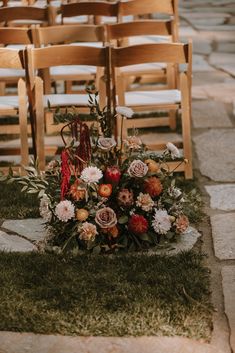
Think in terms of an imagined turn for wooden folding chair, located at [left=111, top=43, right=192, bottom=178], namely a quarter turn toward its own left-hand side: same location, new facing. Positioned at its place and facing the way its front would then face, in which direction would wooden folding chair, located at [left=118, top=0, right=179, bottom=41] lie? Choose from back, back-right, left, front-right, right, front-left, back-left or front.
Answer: right

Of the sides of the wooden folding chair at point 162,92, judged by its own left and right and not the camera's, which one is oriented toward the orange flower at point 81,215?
back

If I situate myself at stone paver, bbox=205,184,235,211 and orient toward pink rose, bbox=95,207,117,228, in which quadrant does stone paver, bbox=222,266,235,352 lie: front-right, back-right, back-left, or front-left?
front-left

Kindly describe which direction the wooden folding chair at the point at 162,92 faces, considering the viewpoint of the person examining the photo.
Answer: facing away from the viewer

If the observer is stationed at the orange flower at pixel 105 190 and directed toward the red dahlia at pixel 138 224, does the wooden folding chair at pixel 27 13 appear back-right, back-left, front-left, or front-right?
back-left

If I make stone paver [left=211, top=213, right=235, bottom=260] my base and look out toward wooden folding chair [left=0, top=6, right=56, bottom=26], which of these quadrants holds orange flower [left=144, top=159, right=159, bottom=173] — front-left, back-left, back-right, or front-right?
front-left

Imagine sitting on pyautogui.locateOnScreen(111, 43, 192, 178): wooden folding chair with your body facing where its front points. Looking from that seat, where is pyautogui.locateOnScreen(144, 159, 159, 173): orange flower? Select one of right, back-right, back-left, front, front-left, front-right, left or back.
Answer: back

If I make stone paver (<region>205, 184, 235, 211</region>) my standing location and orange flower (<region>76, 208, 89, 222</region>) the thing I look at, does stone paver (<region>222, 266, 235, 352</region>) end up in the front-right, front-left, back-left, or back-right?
front-left

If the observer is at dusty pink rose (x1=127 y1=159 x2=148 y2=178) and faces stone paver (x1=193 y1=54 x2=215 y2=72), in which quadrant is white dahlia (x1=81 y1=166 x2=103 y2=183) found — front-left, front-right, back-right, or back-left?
back-left

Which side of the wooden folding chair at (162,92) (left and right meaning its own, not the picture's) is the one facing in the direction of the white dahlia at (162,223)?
back
